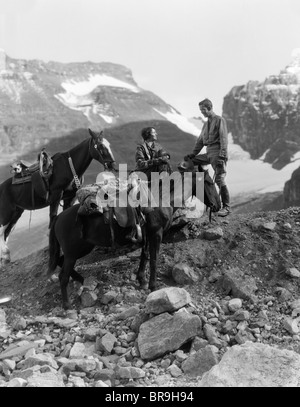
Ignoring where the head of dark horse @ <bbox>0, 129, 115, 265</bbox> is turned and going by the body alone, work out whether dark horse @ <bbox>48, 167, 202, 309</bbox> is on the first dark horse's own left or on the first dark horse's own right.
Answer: on the first dark horse's own right

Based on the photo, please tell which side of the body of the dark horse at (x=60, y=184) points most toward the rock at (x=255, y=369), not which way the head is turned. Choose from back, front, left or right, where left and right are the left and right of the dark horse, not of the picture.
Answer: right

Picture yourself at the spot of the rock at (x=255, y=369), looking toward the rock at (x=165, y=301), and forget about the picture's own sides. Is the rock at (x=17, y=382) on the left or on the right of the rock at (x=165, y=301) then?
left

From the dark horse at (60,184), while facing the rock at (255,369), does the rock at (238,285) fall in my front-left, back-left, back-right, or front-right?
front-left

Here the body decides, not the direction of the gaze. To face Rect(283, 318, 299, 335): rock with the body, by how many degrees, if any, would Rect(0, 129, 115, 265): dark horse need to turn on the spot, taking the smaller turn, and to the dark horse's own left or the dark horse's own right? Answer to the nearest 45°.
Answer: approximately 45° to the dark horse's own right

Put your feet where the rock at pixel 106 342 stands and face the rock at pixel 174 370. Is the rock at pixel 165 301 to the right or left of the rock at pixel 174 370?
left

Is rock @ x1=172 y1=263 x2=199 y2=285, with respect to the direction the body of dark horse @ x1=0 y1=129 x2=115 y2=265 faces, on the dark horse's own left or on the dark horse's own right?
on the dark horse's own right

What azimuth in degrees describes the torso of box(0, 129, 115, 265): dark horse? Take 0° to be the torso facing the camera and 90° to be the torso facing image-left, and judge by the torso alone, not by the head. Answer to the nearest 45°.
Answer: approximately 270°

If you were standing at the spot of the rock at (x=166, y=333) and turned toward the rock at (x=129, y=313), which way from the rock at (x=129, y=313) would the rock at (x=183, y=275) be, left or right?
right

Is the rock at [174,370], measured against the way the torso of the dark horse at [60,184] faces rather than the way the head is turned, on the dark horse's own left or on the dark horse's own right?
on the dark horse's own right

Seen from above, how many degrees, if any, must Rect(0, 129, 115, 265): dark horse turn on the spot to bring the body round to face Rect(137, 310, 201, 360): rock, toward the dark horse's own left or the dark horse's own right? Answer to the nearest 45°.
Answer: approximately 90° to the dark horse's own right

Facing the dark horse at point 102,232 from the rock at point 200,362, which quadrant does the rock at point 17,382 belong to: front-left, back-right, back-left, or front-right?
front-left

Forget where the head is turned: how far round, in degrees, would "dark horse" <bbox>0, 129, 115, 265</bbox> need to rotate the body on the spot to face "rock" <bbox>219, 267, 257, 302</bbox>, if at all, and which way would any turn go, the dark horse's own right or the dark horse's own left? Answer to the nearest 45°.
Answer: approximately 45° to the dark horse's own right

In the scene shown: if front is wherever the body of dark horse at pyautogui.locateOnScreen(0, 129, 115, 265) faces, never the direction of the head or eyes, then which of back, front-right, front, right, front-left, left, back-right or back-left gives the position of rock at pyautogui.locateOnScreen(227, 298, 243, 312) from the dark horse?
front-right

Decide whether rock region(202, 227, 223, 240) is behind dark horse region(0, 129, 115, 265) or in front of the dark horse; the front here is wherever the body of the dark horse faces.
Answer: in front

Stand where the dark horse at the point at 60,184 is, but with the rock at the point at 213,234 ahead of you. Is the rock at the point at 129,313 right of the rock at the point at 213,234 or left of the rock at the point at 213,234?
right

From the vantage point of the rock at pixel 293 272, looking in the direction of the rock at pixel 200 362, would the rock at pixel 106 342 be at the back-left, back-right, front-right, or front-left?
front-right

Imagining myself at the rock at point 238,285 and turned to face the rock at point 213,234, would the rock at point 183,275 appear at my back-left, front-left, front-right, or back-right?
front-left
